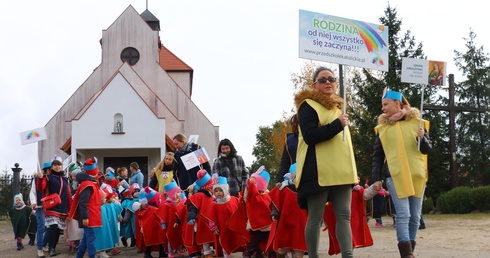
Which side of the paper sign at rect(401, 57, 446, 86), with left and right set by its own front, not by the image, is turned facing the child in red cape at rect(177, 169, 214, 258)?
right

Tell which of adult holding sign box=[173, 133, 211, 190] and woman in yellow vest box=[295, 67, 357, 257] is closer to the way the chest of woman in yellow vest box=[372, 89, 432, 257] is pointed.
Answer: the woman in yellow vest

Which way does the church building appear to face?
toward the camera

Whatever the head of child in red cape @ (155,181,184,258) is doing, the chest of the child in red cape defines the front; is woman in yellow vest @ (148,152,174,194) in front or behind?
behind

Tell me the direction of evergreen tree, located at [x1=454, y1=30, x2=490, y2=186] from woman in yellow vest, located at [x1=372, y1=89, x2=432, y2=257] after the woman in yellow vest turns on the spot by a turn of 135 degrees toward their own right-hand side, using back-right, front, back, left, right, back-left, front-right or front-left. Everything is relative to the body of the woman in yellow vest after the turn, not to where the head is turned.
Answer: front-right

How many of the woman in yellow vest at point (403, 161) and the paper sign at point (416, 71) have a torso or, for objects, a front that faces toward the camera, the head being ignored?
2

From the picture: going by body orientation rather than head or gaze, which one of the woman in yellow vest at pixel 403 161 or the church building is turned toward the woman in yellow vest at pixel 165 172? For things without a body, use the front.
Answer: the church building

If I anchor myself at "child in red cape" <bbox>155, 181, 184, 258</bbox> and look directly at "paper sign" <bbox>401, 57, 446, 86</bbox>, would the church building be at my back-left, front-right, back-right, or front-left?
back-left

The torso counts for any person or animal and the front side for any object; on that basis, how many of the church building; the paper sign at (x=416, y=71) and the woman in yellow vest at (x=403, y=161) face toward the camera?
3

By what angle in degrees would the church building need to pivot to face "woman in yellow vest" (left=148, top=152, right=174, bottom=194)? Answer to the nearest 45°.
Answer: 0° — it already faces them

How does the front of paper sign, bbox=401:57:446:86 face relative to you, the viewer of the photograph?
facing the viewer

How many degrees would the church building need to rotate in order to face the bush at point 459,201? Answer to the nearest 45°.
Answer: approximately 45° to its left
